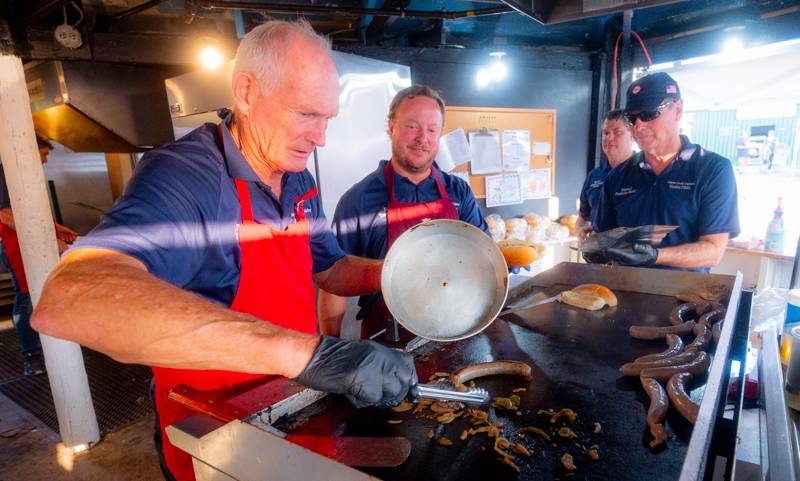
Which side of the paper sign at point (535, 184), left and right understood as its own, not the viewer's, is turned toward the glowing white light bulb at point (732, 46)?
left

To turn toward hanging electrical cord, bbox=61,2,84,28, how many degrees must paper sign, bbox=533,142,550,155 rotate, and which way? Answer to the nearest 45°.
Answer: approximately 45° to its right

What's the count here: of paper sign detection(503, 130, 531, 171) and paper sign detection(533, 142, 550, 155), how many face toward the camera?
2

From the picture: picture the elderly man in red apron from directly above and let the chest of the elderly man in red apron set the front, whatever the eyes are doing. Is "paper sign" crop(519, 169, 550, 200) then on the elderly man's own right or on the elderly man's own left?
on the elderly man's own left

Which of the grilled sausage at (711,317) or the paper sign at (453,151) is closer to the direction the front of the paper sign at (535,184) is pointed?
the grilled sausage

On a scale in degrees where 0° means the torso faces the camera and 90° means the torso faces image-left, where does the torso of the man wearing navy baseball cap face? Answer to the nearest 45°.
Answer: approximately 45°

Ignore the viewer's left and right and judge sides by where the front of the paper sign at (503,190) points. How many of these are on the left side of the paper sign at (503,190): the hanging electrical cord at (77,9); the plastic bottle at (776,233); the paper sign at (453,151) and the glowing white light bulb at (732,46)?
2

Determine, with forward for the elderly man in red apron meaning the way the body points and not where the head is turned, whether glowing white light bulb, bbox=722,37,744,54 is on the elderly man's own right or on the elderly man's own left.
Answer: on the elderly man's own left
